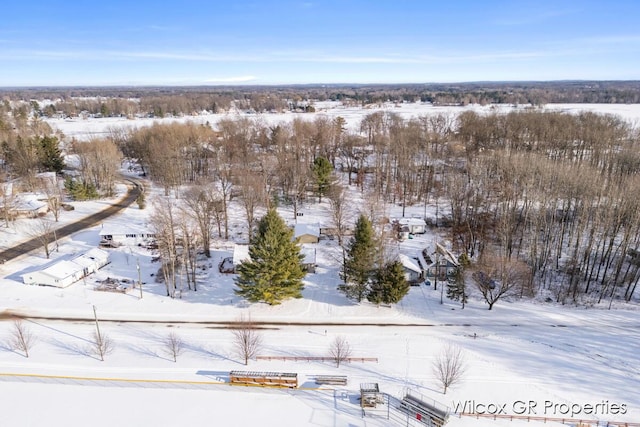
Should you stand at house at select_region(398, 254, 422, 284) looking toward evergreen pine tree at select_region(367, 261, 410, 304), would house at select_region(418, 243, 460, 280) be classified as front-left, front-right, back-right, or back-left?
back-left

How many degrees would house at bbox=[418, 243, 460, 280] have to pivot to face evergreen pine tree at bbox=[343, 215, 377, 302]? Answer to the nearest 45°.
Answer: approximately 45° to its right

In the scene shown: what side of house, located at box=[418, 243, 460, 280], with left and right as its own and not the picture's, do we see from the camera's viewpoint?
front

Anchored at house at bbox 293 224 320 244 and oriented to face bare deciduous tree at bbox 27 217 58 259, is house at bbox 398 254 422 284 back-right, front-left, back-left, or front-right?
back-left

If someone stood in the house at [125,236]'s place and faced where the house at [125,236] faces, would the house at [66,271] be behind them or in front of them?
in front

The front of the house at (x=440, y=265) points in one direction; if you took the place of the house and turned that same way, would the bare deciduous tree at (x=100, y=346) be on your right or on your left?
on your right

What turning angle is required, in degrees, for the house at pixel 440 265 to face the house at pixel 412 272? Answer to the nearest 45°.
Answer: approximately 45° to its right

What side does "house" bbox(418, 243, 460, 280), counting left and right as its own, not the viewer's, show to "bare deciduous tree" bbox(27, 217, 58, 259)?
right

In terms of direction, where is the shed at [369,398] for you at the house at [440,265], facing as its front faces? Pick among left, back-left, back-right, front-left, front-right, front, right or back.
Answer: front
